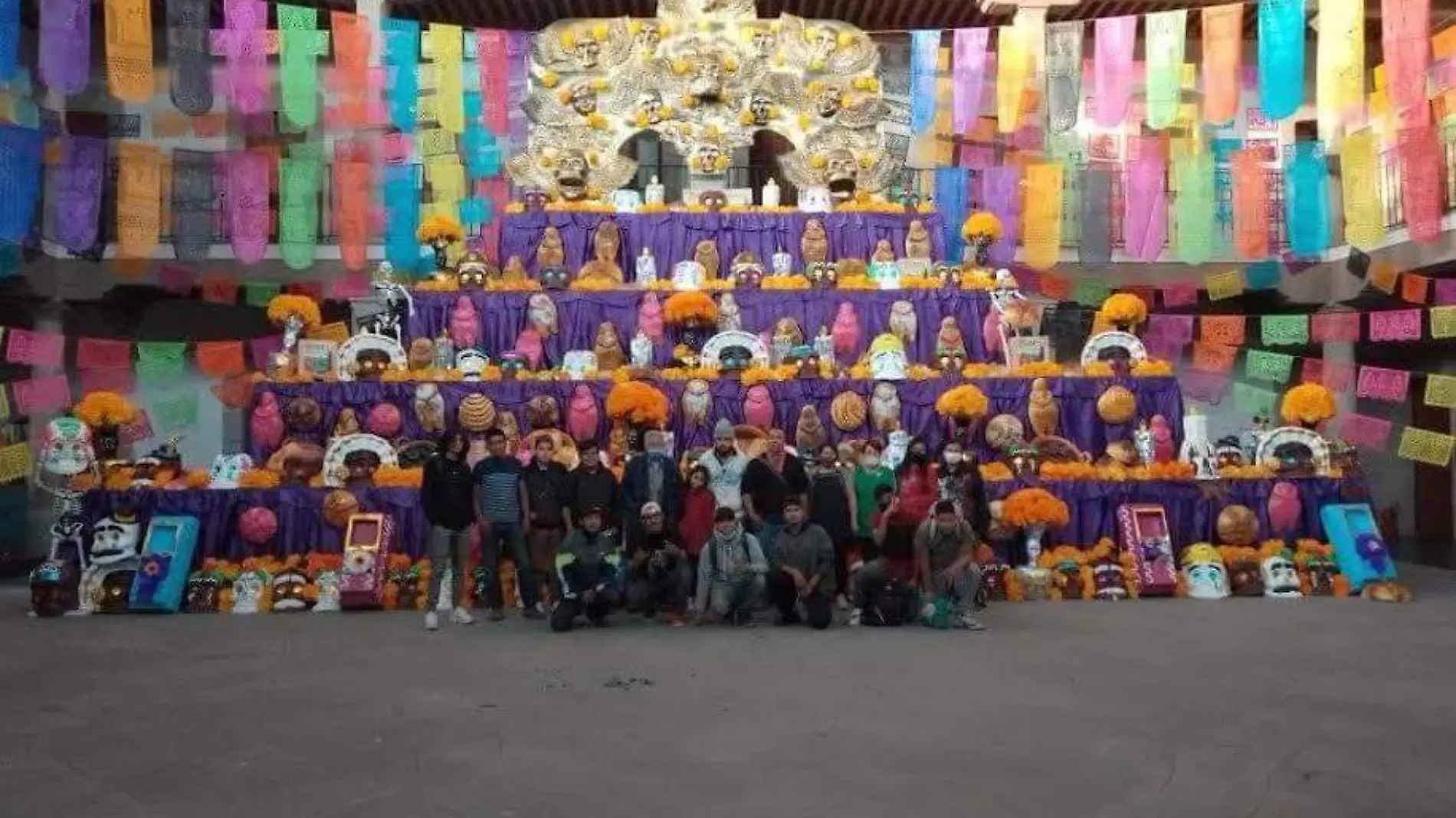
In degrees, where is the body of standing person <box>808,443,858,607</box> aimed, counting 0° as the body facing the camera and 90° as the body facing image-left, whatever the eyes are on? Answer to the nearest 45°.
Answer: approximately 0°

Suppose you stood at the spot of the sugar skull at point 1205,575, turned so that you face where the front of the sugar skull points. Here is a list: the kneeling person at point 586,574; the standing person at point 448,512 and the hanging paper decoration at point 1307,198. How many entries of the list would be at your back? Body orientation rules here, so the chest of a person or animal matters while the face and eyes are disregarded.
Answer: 1

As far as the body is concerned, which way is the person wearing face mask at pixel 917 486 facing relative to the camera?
toward the camera

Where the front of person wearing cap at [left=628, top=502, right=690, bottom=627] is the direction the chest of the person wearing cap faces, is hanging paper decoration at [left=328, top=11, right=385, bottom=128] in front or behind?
behind

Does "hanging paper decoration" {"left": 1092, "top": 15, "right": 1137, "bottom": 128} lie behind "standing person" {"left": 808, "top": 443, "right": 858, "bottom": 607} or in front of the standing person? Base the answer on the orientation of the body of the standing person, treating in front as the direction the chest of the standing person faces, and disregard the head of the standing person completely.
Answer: behind

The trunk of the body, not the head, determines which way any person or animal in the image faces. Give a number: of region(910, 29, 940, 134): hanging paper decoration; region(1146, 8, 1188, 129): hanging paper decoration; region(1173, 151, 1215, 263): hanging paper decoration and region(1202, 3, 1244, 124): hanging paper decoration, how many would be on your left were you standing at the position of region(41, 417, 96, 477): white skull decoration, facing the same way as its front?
4

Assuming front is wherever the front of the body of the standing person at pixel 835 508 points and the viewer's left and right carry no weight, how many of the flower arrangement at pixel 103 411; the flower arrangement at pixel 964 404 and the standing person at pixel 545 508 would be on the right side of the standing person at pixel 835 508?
2

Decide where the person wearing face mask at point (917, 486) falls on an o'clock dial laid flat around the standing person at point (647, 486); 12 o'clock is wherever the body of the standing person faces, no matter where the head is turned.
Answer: The person wearing face mask is roughly at 9 o'clock from the standing person.

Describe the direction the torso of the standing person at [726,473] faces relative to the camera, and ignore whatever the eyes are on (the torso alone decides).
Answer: toward the camera

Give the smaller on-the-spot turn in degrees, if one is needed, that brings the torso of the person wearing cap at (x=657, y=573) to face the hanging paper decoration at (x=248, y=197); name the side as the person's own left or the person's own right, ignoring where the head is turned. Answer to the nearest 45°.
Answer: approximately 135° to the person's own right

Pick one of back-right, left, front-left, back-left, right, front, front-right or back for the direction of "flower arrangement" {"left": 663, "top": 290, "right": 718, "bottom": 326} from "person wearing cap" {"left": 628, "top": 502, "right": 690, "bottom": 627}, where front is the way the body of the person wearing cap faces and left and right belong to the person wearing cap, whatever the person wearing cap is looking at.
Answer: back

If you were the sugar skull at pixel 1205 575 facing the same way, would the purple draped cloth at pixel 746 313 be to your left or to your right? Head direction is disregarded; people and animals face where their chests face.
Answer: on your right

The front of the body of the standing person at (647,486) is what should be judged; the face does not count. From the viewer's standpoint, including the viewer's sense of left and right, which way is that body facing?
facing the viewer
